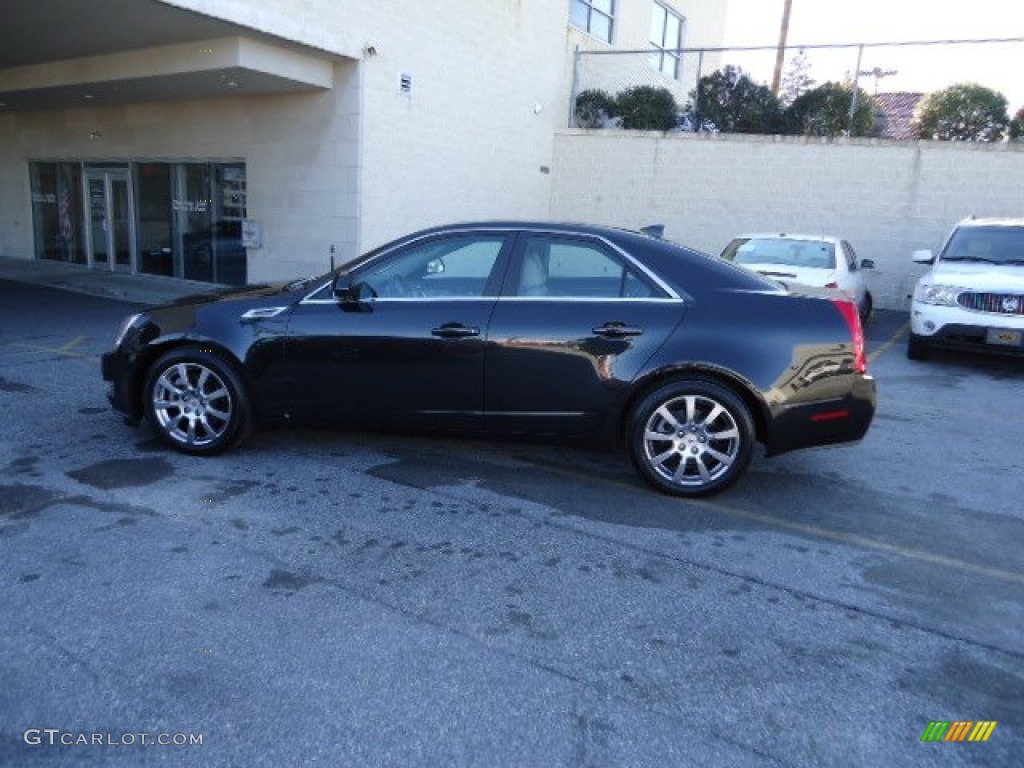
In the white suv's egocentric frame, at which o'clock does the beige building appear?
The beige building is roughly at 3 o'clock from the white suv.

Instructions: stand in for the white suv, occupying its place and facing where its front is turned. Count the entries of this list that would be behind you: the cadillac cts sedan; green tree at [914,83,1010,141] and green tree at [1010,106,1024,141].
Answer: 2

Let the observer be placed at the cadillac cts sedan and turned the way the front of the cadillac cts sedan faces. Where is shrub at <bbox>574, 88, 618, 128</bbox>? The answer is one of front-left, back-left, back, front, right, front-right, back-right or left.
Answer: right

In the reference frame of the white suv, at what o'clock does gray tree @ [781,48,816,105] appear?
The gray tree is roughly at 5 o'clock from the white suv.

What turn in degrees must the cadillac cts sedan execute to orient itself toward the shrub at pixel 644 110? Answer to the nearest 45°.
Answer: approximately 90° to its right

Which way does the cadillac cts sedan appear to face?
to the viewer's left

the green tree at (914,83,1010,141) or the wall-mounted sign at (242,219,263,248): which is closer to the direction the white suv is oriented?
the wall-mounted sign

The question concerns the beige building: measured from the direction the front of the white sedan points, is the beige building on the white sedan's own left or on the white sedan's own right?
on the white sedan's own left

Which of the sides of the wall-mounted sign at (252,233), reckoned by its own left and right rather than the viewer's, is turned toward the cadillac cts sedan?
front

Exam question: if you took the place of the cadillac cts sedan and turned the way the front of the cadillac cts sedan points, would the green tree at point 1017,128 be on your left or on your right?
on your right

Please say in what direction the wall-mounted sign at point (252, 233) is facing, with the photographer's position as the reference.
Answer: facing the viewer

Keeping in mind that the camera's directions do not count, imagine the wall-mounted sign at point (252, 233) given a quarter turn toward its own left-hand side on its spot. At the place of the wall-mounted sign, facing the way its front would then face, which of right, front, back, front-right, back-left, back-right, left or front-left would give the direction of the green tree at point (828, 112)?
front

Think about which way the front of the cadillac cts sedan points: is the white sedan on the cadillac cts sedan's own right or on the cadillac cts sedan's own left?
on the cadillac cts sedan's own right
